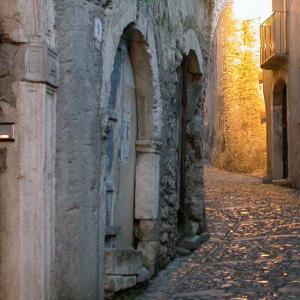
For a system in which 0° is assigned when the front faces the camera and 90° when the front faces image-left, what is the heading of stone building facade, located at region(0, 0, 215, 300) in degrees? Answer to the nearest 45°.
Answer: approximately 315°

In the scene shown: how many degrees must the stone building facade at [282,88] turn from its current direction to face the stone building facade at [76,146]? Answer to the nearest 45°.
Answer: approximately 45° to its left

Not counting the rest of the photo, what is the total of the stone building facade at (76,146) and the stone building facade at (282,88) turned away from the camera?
0

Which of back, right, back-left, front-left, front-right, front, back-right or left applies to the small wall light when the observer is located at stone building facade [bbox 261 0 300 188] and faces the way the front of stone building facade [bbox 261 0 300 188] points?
front-left

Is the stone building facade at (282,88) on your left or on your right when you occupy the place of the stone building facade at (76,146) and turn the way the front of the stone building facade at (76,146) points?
on your left

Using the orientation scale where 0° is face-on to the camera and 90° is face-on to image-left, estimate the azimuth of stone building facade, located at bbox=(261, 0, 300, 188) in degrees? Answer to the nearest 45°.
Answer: approximately 45°

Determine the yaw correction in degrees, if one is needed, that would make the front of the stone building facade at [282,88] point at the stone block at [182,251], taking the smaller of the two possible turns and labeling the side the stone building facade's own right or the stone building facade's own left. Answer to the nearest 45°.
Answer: approximately 45° to the stone building facade's own left
